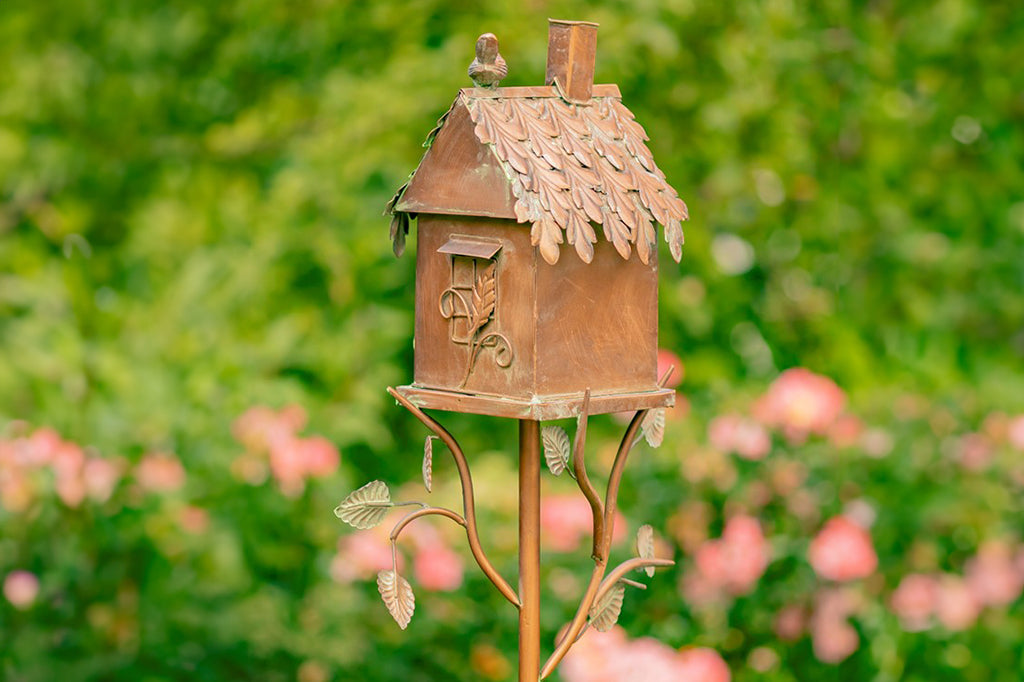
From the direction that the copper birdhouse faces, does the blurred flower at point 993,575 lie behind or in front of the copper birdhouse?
behind

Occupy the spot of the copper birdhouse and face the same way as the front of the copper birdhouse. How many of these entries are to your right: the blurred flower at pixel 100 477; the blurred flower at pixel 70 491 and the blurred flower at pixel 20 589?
3

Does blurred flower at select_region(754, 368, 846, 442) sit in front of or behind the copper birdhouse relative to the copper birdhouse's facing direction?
behind

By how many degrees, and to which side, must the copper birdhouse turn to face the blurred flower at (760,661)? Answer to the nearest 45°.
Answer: approximately 180°

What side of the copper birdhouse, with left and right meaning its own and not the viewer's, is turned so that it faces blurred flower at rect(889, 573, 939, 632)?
back

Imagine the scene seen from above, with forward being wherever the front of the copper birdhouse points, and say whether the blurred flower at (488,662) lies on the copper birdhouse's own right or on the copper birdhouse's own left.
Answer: on the copper birdhouse's own right

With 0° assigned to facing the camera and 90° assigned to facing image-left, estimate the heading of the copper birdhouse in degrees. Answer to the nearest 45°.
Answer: approximately 45°

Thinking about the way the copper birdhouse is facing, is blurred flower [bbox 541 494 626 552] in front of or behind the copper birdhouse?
behind

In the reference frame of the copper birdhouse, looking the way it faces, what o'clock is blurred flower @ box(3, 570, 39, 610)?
The blurred flower is roughly at 3 o'clock from the copper birdhouse.
